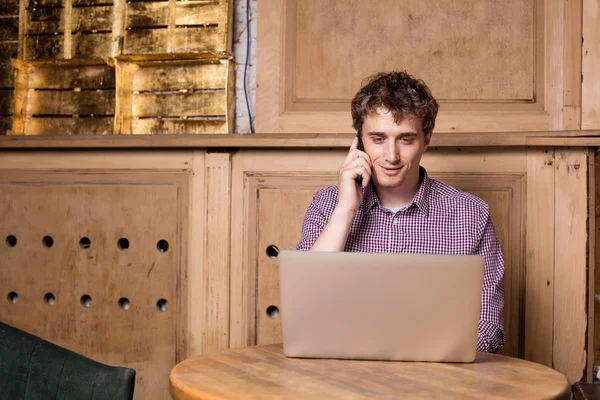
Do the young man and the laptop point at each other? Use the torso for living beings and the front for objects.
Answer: yes

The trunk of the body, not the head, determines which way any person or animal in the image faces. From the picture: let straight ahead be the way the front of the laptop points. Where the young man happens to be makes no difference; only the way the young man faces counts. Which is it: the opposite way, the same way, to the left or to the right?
the opposite way

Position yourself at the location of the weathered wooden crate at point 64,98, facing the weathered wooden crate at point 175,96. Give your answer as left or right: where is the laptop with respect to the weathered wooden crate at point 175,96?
right

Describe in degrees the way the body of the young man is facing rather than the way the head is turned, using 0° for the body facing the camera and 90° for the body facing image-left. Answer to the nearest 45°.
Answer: approximately 0°

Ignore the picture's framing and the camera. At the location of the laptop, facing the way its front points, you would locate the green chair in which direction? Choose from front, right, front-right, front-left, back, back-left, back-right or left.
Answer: left

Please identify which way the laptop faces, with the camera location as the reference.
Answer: facing away from the viewer

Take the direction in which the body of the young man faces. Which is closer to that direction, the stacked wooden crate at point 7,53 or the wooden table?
the wooden table

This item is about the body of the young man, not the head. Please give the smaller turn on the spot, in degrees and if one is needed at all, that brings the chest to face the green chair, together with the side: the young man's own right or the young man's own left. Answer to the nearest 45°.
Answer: approximately 45° to the young man's own right

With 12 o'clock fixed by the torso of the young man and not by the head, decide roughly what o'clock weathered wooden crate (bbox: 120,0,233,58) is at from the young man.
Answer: The weathered wooden crate is roughly at 4 o'clock from the young man.

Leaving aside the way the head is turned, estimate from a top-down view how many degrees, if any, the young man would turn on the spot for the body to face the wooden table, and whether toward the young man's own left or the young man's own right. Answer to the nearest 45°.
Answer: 0° — they already face it
